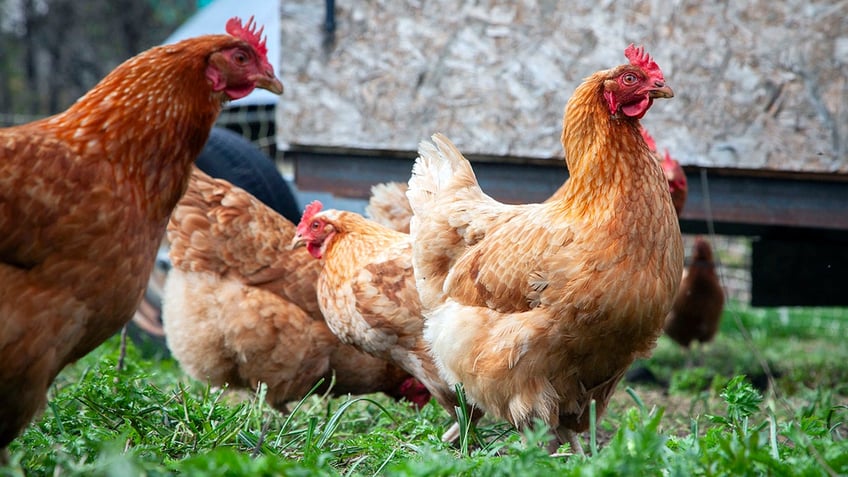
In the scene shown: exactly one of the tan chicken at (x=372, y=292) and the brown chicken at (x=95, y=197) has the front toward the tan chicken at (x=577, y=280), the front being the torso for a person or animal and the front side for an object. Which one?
the brown chicken

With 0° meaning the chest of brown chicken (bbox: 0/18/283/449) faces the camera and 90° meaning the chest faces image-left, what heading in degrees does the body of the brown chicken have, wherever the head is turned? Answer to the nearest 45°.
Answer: approximately 270°

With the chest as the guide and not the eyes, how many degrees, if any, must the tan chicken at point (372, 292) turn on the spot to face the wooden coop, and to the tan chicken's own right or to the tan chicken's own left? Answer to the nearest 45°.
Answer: approximately 135° to the tan chicken's own right

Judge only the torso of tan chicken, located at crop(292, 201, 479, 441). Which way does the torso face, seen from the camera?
to the viewer's left

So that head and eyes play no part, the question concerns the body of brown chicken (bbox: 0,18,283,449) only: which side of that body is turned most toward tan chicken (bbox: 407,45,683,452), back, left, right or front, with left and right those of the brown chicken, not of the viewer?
front

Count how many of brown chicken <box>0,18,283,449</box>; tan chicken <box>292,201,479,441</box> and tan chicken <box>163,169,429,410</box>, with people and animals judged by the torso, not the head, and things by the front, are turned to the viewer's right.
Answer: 2

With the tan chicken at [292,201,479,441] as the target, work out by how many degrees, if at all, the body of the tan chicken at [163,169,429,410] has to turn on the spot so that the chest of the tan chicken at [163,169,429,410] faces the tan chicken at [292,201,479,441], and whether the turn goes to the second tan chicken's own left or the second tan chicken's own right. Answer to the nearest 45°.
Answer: approximately 45° to the second tan chicken's own right

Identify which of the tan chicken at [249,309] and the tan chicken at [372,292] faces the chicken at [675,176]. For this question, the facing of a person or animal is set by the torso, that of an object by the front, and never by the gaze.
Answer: the tan chicken at [249,309]

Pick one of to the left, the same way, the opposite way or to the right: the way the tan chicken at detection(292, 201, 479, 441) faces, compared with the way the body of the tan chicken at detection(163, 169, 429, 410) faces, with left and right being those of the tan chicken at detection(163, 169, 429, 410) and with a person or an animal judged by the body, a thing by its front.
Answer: the opposite way

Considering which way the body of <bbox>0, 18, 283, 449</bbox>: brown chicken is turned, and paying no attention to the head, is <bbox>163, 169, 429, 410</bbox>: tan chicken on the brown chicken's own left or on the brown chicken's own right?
on the brown chicken's own left

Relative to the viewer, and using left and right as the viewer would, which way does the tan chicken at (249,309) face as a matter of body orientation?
facing to the right of the viewer

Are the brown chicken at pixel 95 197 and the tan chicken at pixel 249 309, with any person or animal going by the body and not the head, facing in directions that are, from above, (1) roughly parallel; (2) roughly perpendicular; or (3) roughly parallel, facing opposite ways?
roughly parallel
